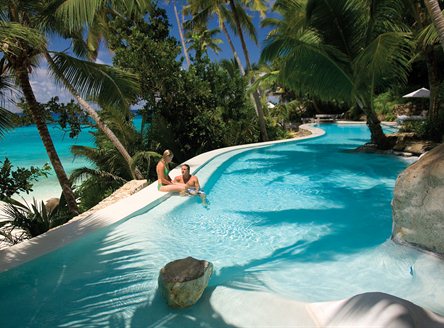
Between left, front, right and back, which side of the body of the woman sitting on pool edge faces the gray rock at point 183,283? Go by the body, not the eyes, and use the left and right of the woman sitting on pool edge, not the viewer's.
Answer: right

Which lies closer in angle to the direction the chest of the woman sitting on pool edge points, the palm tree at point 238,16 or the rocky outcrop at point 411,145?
the rocky outcrop

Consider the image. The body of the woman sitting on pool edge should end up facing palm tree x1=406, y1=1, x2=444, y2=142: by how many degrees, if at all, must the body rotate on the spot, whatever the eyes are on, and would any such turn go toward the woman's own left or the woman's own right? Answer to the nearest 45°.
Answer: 0° — they already face it

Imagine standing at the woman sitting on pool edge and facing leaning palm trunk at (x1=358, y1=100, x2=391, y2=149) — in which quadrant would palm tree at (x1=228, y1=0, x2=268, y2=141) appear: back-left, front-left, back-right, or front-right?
front-left

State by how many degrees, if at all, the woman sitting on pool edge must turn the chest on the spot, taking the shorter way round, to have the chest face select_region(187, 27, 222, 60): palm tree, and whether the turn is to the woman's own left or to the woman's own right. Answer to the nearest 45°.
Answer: approximately 90° to the woman's own left

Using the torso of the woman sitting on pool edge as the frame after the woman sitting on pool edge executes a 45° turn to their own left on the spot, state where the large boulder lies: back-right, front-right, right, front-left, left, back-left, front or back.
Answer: right

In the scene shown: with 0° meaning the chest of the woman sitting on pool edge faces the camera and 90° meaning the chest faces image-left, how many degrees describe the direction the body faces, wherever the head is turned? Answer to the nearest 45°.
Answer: approximately 270°

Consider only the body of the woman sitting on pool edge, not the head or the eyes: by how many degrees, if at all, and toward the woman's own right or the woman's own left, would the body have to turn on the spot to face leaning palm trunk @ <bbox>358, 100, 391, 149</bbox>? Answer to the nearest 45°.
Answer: approximately 45° to the woman's own left

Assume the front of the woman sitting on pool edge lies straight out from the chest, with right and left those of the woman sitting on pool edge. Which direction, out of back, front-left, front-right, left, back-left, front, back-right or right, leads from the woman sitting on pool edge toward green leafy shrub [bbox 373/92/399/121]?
front-left

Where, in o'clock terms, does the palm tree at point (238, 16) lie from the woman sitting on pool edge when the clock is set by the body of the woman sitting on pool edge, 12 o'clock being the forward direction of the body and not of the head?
The palm tree is roughly at 10 o'clock from the woman sitting on pool edge.
